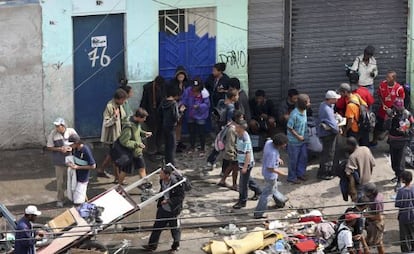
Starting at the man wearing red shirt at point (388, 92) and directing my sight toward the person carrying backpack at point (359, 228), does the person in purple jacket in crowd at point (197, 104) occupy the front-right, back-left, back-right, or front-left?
front-right

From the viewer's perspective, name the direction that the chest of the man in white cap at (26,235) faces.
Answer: to the viewer's right

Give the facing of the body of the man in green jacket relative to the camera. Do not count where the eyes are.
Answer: to the viewer's right

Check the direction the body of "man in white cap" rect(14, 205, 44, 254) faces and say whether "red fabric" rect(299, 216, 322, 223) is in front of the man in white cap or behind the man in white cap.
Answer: in front

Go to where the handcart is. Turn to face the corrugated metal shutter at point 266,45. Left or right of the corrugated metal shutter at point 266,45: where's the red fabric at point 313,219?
right

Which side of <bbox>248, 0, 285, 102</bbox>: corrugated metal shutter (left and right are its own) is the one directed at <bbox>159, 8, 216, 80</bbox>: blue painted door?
right

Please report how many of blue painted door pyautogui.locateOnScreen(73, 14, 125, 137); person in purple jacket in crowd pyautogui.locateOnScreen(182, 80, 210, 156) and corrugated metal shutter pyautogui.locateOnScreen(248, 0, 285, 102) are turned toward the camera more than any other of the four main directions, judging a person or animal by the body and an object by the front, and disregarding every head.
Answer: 3

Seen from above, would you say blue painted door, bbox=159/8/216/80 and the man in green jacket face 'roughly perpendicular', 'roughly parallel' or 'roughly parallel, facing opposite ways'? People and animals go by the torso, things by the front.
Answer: roughly perpendicular

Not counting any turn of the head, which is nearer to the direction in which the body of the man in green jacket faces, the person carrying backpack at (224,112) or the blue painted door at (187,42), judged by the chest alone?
the person carrying backpack
